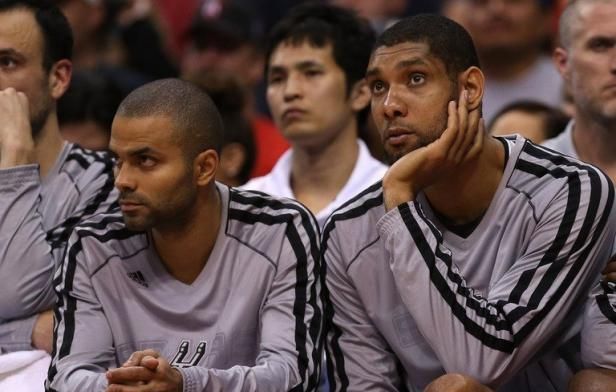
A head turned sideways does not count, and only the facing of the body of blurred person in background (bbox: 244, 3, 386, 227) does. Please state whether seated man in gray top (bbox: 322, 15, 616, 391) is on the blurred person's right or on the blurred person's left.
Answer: on the blurred person's left

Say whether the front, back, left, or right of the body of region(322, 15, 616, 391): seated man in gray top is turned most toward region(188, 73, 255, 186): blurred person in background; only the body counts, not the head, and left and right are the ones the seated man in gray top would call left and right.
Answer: back

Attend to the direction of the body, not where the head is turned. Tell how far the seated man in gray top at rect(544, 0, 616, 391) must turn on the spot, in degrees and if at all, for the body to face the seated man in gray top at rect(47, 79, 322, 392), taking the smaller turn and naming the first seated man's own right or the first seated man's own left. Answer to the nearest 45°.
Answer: approximately 90° to the first seated man's own right

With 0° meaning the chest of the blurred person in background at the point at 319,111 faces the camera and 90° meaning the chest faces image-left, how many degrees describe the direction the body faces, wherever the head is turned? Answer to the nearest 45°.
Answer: approximately 45°

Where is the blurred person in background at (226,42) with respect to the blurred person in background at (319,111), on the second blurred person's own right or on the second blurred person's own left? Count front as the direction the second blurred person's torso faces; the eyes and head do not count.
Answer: on the second blurred person's own right
